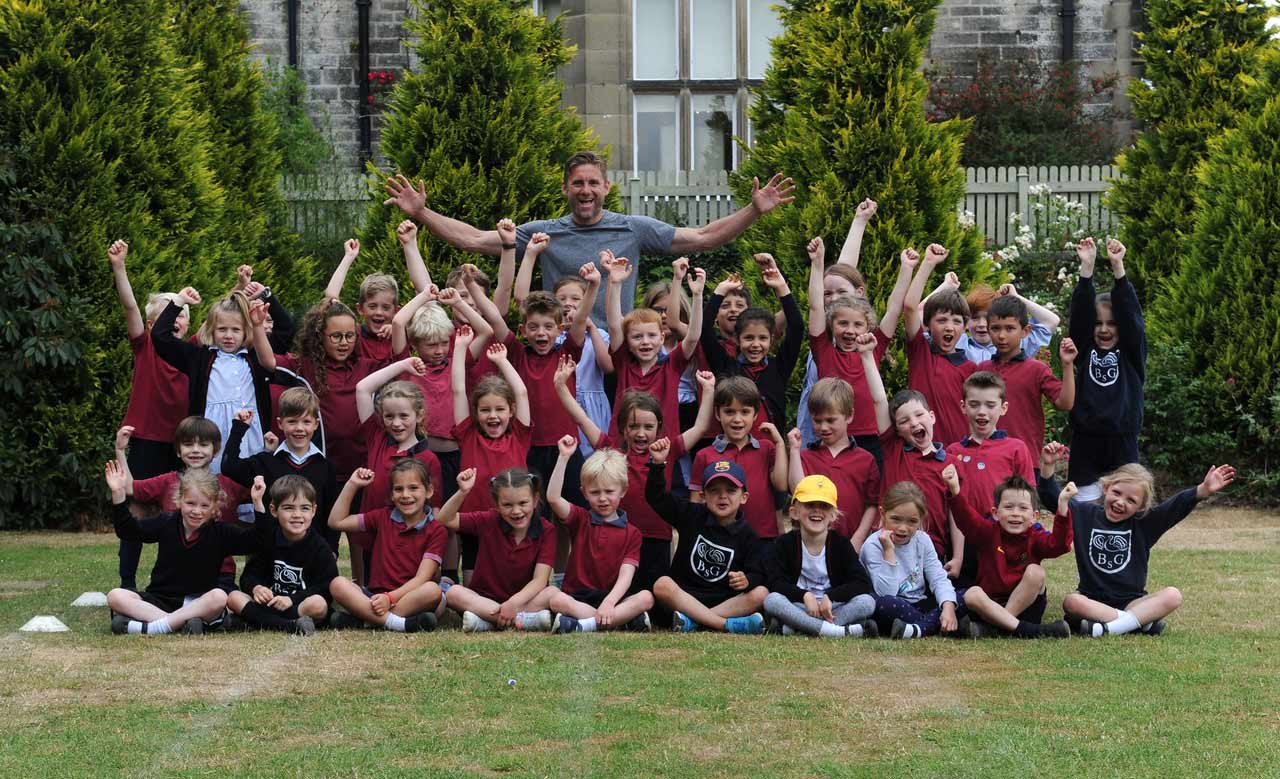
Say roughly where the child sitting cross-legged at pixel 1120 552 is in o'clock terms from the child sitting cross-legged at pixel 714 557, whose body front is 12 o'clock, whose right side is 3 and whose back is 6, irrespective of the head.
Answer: the child sitting cross-legged at pixel 1120 552 is roughly at 9 o'clock from the child sitting cross-legged at pixel 714 557.

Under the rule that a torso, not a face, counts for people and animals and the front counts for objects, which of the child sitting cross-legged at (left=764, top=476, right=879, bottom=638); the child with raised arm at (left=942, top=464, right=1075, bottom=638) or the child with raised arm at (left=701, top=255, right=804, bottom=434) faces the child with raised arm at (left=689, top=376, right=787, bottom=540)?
the child with raised arm at (left=701, top=255, right=804, bottom=434)

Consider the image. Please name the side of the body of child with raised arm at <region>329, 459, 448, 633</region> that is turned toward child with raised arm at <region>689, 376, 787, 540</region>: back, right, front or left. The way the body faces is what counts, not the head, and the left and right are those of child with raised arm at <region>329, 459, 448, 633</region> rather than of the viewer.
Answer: left
